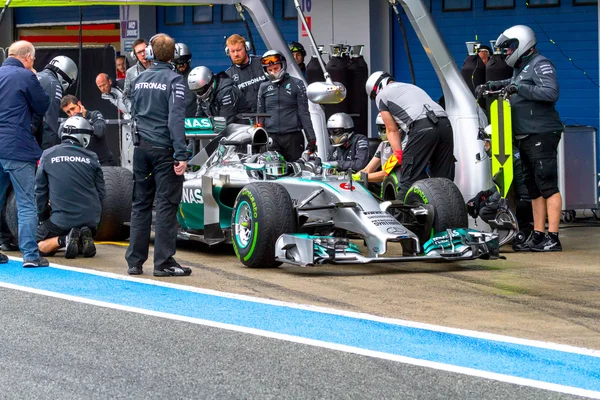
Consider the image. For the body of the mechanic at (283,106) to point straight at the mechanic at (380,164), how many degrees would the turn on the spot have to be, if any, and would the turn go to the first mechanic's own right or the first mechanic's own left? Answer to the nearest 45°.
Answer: approximately 90° to the first mechanic's own left

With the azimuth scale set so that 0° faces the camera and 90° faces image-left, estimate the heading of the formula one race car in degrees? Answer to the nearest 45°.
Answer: approximately 315°

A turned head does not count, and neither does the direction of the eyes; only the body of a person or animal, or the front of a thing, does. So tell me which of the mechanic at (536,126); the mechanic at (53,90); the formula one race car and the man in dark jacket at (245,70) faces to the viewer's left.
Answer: the mechanic at (536,126)

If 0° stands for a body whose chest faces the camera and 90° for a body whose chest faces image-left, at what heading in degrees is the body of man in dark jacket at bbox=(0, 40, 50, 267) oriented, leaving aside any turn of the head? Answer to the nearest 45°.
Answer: approximately 225°

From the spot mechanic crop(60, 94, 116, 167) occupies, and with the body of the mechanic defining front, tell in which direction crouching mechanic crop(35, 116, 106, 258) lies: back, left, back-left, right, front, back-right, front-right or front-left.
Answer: front-left

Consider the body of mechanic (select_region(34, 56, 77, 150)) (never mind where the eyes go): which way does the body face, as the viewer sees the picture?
to the viewer's right

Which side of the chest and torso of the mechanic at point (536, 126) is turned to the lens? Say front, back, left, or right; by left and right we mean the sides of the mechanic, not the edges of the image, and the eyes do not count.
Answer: left

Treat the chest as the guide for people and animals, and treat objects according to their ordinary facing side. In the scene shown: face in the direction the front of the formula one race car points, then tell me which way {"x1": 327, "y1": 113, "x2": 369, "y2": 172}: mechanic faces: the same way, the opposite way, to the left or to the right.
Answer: to the right

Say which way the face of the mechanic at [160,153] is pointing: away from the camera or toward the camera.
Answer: away from the camera
